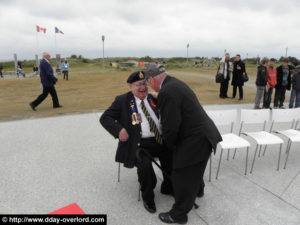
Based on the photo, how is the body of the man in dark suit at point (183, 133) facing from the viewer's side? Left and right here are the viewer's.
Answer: facing to the left of the viewer

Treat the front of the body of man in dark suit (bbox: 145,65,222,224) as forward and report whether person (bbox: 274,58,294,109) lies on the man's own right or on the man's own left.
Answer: on the man's own right

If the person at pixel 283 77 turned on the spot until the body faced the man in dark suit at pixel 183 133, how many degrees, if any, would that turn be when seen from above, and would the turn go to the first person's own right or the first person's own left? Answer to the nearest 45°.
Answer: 0° — they already face them

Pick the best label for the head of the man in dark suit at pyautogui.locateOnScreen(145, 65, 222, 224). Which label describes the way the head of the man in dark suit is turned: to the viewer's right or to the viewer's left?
to the viewer's left

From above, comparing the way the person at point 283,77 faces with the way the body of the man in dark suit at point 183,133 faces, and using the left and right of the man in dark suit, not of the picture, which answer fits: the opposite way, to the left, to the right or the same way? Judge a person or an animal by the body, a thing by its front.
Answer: to the left

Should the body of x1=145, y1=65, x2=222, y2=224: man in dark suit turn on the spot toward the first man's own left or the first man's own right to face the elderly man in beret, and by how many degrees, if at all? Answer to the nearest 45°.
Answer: approximately 45° to the first man's own right

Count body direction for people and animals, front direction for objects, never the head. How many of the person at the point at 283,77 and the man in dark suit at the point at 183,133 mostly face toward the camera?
1

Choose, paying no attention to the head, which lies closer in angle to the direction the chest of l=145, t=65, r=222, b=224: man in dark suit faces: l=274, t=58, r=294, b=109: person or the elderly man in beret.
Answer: the elderly man in beret

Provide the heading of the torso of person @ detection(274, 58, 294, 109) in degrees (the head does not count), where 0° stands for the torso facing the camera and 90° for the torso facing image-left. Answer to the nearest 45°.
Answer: approximately 0°
